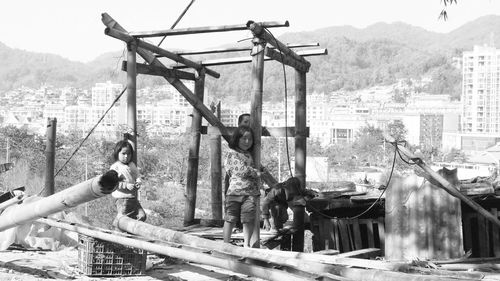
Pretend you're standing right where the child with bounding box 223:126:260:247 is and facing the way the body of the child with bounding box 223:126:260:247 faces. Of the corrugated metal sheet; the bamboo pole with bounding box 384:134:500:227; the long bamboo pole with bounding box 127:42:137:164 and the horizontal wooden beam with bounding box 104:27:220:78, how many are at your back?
2

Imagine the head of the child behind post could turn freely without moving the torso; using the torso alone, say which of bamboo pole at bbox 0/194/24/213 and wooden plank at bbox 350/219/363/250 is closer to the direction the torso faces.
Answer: the wooden plank

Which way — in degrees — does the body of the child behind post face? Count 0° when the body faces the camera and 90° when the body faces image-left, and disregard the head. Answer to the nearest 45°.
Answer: approximately 315°

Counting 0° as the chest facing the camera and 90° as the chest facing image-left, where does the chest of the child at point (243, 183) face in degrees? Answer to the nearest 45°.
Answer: approximately 315°

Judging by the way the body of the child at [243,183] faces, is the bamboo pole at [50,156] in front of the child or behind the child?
behind

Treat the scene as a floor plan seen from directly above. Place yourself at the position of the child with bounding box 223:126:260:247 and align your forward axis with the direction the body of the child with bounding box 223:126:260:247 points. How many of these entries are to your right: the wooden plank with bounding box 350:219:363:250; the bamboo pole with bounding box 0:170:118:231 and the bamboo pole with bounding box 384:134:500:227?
1
